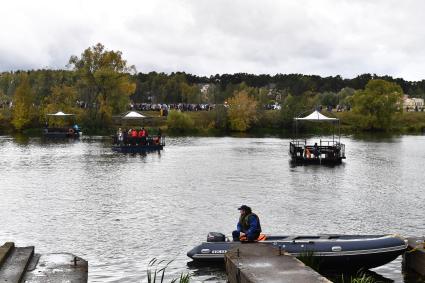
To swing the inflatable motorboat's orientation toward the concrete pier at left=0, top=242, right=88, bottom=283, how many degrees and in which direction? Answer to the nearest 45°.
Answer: approximately 180°

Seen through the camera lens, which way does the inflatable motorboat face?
facing to the right of the viewer
